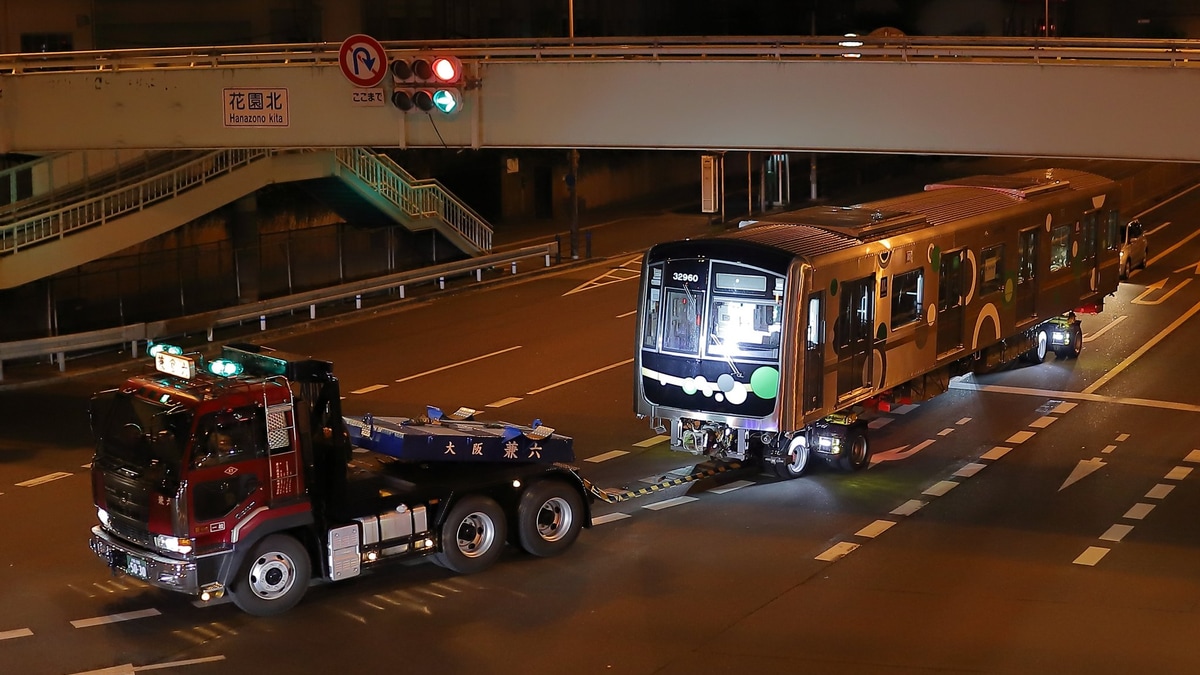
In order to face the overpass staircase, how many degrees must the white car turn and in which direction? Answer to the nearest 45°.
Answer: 0° — it already faces it

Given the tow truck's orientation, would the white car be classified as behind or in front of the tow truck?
behind

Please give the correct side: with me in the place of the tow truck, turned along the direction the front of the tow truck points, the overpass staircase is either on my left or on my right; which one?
on my right

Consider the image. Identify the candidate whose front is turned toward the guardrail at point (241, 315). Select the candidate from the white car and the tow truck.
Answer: the white car

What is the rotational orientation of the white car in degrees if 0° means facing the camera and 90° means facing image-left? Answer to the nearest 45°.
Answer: approximately 45°

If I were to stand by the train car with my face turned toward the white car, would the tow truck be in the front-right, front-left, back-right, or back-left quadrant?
back-left

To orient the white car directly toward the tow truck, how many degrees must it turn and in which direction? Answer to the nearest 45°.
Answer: approximately 45° to its left

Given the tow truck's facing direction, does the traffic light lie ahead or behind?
behind

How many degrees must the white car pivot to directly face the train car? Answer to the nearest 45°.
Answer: approximately 45° to its left

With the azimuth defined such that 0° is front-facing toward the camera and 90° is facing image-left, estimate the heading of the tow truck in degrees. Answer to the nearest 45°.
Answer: approximately 45°

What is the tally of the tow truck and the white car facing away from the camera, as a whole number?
0

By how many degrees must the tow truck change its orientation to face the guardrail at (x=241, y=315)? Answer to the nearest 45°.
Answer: approximately 135° to its right
